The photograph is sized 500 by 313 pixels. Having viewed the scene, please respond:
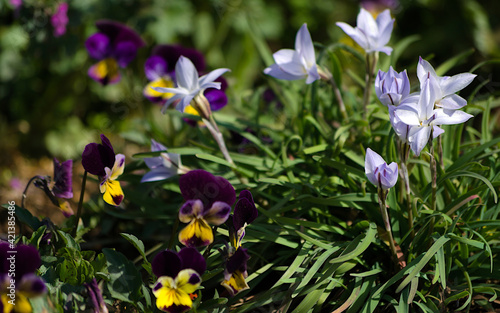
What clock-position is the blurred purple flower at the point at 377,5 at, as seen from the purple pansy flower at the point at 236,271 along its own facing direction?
The blurred purple flower is roughly at 7 o'clock from the purple pansy flower.

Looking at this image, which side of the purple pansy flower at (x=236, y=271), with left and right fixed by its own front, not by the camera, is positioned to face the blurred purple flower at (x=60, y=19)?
back
